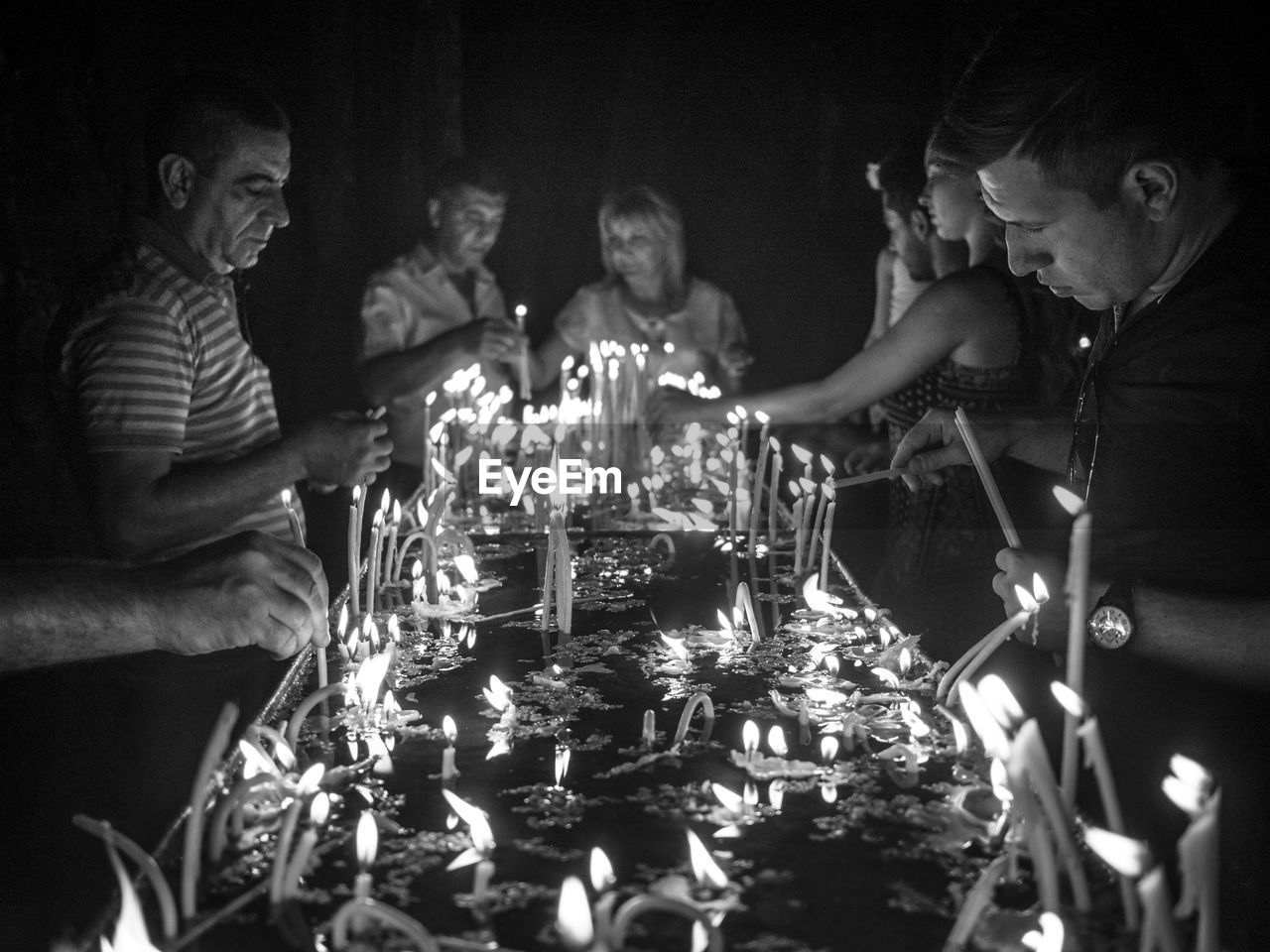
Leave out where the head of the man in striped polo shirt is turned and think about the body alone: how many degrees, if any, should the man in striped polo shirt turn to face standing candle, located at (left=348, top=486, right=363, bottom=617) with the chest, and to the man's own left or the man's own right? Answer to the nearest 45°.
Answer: approximately 45° to the man's own right

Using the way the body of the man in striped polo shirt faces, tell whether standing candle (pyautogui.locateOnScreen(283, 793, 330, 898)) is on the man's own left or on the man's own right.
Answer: on the man's own right

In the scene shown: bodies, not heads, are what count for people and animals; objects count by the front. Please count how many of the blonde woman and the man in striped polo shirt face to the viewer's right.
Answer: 1

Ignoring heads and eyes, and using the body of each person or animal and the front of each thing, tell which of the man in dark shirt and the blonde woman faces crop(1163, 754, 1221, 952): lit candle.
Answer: the blonde woman

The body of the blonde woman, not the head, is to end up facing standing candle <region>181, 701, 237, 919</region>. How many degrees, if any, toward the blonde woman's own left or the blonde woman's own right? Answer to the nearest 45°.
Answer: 0° — they already face it

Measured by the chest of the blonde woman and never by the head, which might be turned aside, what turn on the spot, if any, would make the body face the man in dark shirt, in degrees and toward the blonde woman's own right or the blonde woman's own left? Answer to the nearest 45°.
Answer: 0° — they already face them

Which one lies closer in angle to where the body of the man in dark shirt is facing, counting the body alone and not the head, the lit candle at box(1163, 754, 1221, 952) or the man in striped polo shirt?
the man in striped polo shirt

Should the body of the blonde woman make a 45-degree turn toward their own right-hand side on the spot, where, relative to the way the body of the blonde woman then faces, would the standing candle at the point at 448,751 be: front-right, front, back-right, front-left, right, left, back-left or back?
front-left

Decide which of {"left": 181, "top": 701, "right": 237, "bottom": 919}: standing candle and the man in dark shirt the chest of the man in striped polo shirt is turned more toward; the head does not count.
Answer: the man in dark shirt

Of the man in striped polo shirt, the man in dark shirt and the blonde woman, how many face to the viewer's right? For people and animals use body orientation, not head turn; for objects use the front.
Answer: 1

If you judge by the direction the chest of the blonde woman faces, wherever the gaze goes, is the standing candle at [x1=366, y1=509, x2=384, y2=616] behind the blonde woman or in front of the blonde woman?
in front

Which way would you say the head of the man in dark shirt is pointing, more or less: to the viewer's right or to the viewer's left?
to the viewer's left

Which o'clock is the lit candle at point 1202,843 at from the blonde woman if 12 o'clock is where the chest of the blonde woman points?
The lit candle is roughly at 12 o'clock from the blonde woman.

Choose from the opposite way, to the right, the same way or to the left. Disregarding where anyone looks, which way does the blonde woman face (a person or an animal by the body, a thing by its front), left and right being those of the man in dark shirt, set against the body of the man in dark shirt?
to the left

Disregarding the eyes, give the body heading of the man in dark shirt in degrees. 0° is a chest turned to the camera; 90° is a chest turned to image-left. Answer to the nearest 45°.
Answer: approximately 90°

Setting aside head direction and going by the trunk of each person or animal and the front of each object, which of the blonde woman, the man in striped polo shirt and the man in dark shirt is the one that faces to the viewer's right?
the man in striped polo shirt

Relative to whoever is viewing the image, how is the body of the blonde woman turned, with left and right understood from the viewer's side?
facing the viewer

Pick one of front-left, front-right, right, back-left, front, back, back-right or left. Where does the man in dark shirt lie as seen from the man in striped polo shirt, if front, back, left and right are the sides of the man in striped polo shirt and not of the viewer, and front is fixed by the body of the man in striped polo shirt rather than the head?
front-right

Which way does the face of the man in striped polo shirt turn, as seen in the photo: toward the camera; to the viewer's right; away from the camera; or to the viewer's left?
to the viewer's right

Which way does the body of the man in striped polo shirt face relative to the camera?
to the viewer's right
